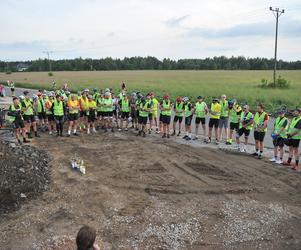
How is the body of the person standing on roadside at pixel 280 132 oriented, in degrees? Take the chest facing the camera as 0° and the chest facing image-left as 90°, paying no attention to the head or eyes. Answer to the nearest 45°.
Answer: approximately 45°

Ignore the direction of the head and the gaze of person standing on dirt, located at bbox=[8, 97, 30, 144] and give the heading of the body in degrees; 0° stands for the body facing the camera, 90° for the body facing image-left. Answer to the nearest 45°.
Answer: approximately 315°

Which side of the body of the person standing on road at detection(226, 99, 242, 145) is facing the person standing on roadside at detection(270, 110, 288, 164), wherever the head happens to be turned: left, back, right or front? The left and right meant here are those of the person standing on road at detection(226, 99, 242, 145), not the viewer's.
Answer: left

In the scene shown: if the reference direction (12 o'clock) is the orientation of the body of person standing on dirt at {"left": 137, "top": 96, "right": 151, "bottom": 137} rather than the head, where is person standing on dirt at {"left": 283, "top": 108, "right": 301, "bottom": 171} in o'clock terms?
person standing on dirt at {"left": 283, "top": 108, "right": 301, "bottom": 171} is roughly at 9 o'clock from person standing on dirt at {"left": 137, "top": 96, "right": 151, "bottom": 137}.

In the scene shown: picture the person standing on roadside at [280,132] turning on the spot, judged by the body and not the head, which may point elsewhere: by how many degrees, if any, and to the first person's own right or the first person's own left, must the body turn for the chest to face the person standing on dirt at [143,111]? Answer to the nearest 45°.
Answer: approximately 45° to the first person's own right

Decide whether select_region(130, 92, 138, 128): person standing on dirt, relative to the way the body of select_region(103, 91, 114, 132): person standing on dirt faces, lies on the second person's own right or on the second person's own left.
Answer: on the second person's own left

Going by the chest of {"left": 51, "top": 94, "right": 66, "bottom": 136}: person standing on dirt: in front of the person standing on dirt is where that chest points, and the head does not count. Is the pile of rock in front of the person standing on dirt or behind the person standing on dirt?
in front
